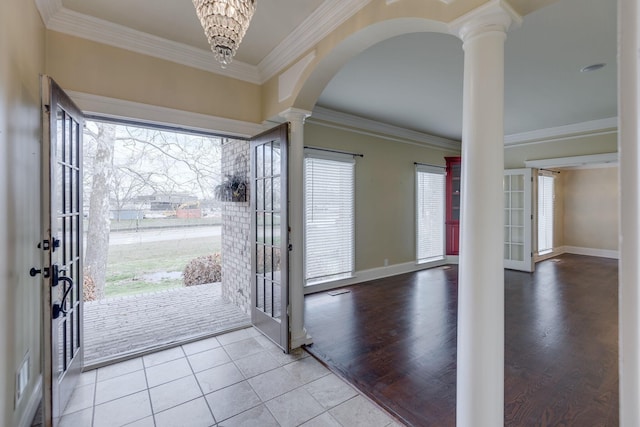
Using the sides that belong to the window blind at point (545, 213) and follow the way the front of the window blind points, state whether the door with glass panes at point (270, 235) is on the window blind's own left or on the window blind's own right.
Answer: on the window blind's own right

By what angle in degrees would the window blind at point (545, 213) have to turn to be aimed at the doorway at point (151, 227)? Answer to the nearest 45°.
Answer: approximately 90° to its right

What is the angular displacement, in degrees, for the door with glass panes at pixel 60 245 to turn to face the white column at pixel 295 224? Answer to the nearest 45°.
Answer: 0° — it already faces it

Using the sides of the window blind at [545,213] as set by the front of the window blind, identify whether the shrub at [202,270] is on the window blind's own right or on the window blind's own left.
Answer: on the window blind's own right

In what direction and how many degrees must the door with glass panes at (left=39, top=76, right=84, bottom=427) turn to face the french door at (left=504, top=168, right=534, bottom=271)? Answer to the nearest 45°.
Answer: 0° — it already faces it

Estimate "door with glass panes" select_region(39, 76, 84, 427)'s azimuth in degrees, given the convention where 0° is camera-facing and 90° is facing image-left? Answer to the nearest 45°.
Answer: approximately 270°

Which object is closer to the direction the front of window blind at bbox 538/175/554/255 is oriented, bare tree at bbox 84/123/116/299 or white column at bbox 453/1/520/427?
the white column

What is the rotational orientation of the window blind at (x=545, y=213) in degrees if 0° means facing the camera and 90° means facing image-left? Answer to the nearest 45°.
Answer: approximately 315°

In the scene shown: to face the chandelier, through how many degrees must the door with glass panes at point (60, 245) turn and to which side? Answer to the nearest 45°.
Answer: approximately 45° to its right
